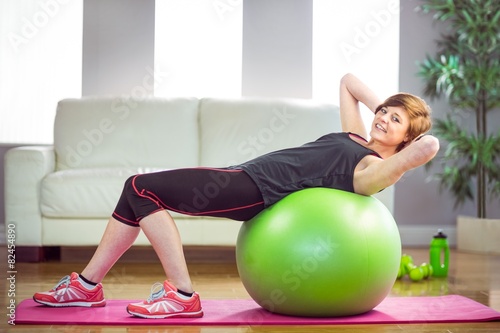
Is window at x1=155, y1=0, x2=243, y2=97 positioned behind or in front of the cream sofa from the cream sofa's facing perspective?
behind

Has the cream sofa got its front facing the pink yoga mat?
yes

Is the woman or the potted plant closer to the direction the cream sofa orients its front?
the woman

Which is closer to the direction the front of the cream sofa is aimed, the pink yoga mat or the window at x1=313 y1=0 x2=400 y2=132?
the pink yoga mat

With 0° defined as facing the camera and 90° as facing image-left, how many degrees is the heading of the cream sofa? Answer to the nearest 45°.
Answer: approximately 0°

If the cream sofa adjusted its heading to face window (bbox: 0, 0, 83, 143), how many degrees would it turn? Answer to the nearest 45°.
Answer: approximately 135° to its right

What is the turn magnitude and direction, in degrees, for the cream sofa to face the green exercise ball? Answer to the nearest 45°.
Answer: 0° — it already faces it

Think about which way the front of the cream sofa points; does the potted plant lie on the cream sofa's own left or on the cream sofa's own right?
on the cream sofa's own left

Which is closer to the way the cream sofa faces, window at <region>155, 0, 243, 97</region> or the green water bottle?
the green water bottle
